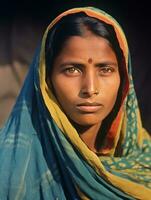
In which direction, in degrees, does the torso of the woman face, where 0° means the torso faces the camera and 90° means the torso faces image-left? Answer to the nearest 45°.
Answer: approximately 0°
